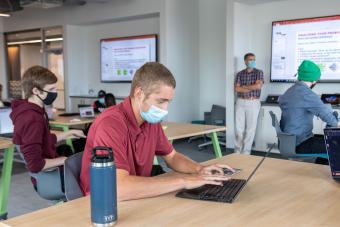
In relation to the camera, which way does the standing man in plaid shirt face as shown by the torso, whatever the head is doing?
toward the camera

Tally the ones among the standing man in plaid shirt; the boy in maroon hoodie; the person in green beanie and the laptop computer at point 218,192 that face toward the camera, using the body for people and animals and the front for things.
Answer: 1

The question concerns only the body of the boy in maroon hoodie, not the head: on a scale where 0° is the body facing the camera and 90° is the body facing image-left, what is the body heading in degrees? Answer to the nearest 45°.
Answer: approximately 270°

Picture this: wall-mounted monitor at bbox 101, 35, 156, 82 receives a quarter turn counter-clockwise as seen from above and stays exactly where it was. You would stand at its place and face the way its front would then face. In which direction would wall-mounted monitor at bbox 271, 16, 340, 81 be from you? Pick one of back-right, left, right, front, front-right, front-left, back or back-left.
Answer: front

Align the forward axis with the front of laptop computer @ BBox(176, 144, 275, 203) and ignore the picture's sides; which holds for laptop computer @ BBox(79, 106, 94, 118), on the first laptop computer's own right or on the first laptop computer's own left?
on the first laptop computer's own right

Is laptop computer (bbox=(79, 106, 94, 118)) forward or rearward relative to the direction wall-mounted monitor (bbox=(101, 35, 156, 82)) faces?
forward

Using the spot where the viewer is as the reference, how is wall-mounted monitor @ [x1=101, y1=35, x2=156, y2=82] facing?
facing the viewer and to the left of the viewer

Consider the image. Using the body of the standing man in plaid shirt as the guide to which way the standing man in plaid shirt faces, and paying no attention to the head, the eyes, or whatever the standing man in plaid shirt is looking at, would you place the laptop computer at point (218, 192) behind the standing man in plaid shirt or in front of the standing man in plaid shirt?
in front

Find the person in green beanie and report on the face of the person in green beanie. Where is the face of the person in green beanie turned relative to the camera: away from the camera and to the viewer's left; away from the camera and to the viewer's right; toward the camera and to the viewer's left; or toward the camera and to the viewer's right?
away from the camera and to the viewer's right

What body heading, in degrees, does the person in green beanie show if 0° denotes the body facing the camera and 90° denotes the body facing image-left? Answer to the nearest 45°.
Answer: approximately 225°

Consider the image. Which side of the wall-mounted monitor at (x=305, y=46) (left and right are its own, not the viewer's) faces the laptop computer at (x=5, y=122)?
front

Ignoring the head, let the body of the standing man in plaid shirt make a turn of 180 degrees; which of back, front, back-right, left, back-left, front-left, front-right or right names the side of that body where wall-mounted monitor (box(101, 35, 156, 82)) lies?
front-left
